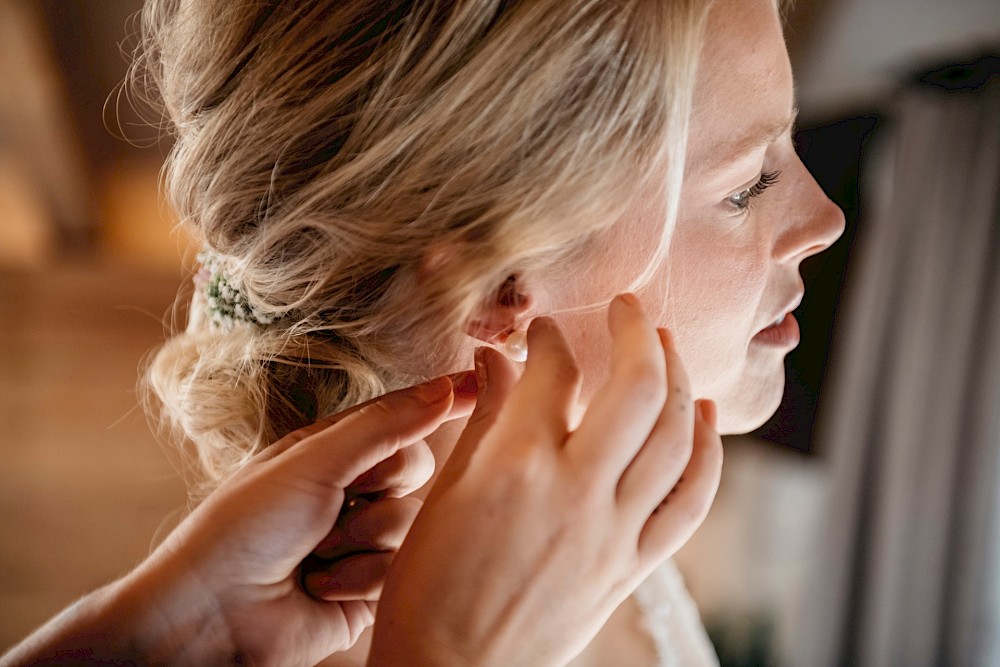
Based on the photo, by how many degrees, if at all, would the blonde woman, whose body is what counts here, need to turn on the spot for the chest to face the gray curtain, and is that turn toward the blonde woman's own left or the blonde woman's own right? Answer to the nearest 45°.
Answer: approximately 45° to the blonde woman's own left

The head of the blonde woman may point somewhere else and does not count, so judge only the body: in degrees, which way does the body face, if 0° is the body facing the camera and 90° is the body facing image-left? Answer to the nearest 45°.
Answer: approximately 270°

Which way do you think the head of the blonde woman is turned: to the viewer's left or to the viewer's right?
to the viewer's right
